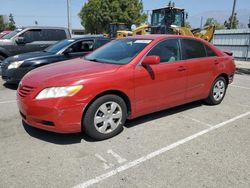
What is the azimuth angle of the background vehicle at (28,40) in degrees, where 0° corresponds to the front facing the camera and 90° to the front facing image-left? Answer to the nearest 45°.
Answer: approximately 45°

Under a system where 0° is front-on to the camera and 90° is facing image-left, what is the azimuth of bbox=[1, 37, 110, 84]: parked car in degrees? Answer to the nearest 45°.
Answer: approximately 45°

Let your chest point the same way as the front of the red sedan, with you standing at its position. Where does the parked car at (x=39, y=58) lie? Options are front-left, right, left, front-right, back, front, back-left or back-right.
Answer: right

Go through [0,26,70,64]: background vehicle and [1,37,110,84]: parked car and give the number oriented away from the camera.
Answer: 0

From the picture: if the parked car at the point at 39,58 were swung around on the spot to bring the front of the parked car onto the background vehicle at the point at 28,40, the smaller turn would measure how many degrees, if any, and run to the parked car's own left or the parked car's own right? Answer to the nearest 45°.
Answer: approximately 135° to the parked car's own right

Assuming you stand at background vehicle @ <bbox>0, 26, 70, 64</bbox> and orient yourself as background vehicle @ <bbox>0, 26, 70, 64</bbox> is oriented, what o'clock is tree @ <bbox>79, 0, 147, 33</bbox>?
The tree is roughly at 5 o'clock from the background vehicle.

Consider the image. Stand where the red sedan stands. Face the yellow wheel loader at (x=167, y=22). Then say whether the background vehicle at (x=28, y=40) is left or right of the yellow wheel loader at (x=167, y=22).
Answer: left

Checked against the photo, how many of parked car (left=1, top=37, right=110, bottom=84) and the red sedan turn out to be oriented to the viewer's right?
0
